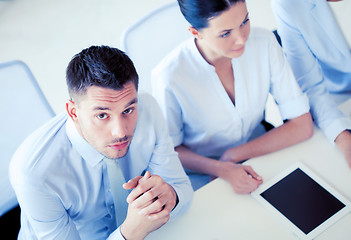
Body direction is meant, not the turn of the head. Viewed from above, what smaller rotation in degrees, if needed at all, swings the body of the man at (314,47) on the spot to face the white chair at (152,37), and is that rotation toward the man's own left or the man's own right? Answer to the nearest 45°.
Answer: approximately 135° to the man's own right

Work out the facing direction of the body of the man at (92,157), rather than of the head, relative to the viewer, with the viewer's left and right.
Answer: facing the viewer and to the right of the viewer

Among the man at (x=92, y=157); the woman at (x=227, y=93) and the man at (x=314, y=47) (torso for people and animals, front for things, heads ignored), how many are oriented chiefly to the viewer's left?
0

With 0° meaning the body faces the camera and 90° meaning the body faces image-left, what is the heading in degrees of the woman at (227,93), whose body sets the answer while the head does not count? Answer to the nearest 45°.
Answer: approximately 315°

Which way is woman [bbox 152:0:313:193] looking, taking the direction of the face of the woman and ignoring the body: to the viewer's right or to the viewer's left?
to the viewer's right

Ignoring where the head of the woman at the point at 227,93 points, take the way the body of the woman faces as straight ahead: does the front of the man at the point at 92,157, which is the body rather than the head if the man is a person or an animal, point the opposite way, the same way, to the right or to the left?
the same way

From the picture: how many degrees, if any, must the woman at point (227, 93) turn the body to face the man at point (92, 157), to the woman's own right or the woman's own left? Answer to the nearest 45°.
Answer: approximately 90° to the woman's own right

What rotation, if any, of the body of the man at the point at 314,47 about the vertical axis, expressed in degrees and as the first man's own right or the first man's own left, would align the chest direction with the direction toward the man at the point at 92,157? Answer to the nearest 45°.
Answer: approximately 90° to the first man's own right

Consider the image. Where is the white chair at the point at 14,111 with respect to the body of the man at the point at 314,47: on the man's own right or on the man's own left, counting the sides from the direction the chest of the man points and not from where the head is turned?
on the man's own right

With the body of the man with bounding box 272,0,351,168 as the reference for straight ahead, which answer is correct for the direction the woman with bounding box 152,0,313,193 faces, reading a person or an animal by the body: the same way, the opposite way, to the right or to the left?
the same way
